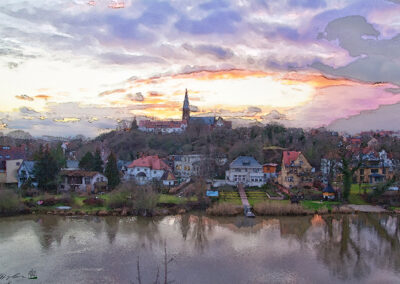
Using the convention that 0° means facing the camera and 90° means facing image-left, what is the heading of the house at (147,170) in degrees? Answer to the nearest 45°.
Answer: approximately 0°

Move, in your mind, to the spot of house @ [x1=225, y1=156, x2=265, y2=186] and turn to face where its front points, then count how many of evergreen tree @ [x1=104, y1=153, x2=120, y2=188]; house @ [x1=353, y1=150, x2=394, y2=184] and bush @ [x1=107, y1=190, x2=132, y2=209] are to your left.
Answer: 1

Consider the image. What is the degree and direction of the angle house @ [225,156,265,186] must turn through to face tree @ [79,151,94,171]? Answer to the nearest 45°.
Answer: approximately 90° to its right

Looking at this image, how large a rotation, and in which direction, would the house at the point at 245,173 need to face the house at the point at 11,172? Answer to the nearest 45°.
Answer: approximately 90° to its right

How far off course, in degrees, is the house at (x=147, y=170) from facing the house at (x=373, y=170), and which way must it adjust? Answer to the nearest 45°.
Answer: approximately 90° to its left

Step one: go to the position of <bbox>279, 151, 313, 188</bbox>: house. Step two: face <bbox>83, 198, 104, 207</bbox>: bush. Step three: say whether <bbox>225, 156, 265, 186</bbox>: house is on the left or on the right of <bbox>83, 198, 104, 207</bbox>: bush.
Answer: right

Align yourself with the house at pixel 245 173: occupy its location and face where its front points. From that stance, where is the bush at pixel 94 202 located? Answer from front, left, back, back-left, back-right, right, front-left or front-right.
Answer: front-right

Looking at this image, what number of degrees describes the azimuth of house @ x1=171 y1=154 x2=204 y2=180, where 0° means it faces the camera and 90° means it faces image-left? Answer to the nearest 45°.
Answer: approximately 0°

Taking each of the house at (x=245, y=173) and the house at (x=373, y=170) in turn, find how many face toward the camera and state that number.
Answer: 2
